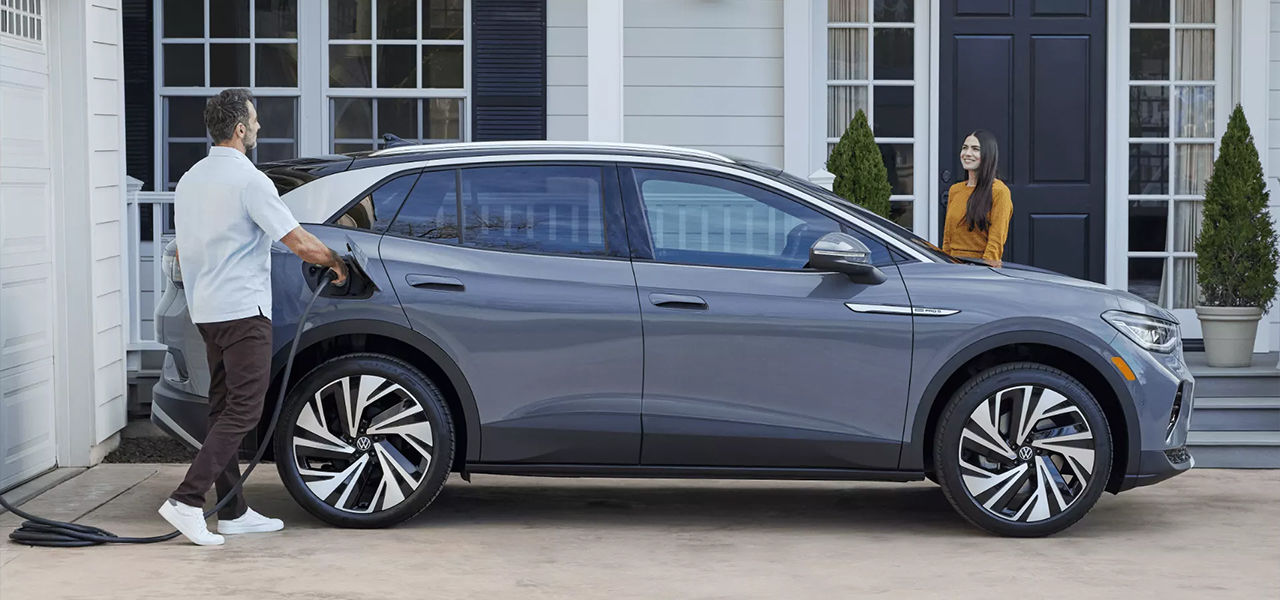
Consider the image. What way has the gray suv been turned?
to the viewer's right

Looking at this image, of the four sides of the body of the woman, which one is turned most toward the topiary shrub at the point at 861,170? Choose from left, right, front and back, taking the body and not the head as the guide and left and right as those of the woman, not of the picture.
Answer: right

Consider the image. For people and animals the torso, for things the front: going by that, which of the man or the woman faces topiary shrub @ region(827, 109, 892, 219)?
the man

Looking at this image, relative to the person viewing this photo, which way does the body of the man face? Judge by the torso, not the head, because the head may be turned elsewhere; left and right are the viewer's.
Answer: facing away from the viewer and to the right of the viewer

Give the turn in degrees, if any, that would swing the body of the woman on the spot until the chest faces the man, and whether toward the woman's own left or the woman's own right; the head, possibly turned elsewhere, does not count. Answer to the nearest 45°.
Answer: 0° — they already face them

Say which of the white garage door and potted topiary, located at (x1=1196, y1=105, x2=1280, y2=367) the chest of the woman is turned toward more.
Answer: the white garage door

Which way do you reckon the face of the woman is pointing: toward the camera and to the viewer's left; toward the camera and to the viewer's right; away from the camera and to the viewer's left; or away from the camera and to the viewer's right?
toward the camera and to the viewer's left

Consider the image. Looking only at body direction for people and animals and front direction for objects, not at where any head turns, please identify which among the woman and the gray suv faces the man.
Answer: the woman

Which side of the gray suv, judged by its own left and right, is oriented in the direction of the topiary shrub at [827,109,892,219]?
left

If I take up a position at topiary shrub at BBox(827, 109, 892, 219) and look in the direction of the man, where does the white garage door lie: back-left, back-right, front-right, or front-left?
front-right

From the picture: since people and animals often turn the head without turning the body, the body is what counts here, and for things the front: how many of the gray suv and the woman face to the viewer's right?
1

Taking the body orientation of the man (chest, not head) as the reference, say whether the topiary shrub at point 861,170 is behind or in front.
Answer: in front

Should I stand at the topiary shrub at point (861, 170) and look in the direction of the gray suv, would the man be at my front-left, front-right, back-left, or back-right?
front-right
